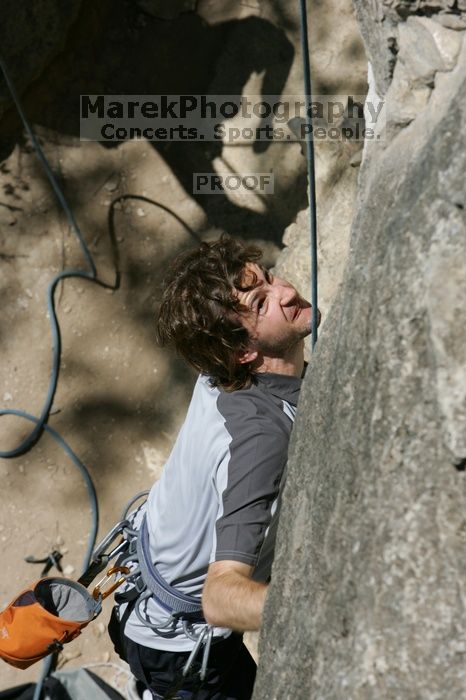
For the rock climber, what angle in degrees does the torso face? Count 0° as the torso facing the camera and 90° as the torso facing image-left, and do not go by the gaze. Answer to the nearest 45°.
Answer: approximately 270°
